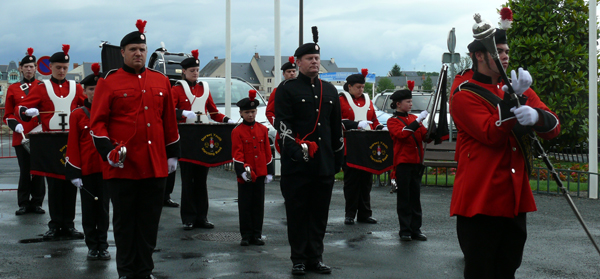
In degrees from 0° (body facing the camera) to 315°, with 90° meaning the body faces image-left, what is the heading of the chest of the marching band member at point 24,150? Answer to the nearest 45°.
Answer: approximately 0°

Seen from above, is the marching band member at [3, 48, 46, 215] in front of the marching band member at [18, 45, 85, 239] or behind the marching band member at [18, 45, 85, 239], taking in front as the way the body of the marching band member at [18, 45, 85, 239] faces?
behind

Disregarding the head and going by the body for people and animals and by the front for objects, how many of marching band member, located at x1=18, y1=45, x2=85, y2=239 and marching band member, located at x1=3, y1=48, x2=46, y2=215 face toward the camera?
2

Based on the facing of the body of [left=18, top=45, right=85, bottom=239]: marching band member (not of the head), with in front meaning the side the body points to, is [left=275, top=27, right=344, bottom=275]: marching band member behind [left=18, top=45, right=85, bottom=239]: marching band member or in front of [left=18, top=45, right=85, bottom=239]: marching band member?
in front
